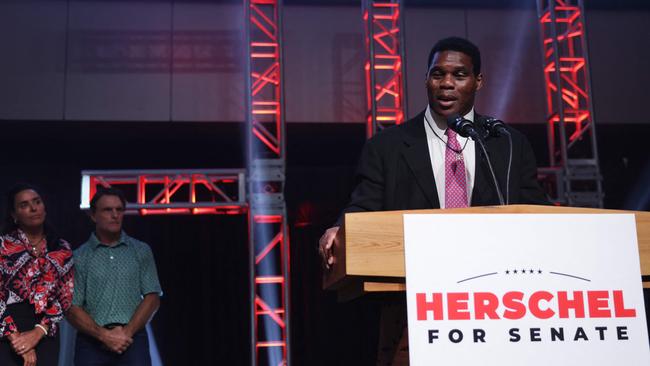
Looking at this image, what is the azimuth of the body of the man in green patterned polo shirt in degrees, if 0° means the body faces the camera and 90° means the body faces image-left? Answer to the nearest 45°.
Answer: approximately 0°

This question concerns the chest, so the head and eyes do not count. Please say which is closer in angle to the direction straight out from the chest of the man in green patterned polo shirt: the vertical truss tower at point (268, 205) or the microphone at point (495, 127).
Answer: the microphone

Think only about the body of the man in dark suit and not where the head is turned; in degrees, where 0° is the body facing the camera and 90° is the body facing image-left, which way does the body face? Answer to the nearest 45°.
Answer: approximately 0°

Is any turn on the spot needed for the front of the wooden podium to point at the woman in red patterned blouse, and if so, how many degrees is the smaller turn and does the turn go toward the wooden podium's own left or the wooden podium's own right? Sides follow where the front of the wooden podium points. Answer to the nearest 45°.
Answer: approximately 135° to the wooden podium's own right

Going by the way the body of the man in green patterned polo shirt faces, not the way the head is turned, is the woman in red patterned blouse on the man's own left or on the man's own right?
on the man's own right

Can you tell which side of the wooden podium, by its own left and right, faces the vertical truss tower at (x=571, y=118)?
back

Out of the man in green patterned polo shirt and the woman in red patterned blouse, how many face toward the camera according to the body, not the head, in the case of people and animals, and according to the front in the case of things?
2

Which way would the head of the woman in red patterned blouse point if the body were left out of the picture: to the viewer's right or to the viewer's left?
to the viewer's right

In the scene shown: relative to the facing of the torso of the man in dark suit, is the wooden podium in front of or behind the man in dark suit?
in front

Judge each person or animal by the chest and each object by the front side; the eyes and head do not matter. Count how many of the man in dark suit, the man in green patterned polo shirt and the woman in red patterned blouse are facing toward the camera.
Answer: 3
